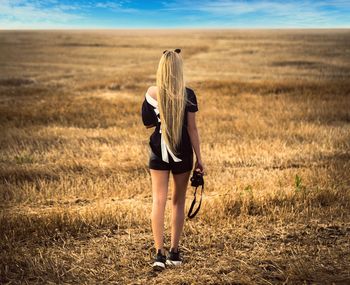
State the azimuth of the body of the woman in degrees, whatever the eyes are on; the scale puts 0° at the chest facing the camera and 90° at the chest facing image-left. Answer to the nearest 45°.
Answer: approximately 180°

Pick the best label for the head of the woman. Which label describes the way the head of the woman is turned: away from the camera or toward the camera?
away from the camera
